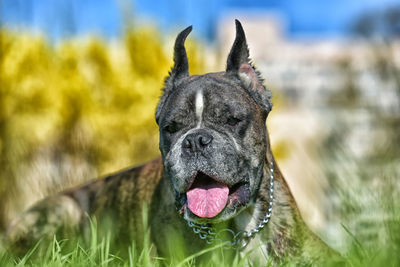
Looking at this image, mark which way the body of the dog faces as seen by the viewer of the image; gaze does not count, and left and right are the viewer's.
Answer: facing the viewer and to the right of the viewer
